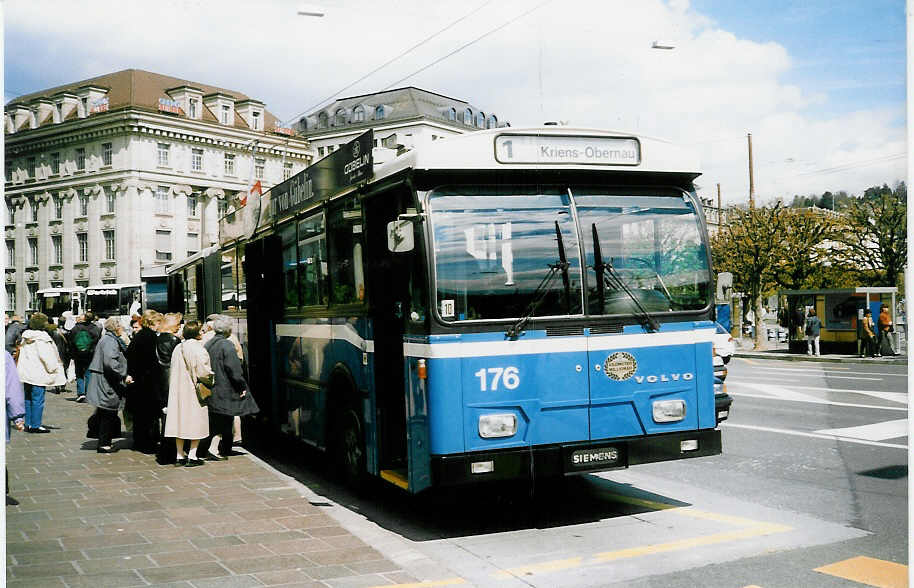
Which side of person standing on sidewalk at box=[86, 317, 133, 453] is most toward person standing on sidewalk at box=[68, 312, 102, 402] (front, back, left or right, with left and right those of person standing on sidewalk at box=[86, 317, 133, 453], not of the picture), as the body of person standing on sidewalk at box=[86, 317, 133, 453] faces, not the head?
left

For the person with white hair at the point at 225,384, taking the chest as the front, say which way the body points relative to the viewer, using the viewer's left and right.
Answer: facing away from the viewer and to the right of the viewer

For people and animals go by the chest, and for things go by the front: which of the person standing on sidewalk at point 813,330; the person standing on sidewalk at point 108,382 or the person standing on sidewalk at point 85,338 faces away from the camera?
the person standing on sidewalk at point 85,338

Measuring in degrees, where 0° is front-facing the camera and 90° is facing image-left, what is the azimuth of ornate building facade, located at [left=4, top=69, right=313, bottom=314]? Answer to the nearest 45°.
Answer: approximately 315°

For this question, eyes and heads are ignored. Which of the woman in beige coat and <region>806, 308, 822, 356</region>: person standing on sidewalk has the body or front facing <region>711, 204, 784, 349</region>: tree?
the woman in beige coat

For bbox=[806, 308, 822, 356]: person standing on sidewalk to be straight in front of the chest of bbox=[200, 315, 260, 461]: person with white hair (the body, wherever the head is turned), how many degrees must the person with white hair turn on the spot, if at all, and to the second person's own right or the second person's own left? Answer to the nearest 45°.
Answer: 0° — they already face them

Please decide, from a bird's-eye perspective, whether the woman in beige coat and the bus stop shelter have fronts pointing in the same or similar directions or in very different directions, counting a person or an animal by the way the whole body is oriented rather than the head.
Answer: very different directions

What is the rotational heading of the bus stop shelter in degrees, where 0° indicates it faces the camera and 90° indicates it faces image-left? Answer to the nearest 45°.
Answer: approximately 0°

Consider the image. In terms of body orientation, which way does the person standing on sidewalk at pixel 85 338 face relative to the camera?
away from the camera

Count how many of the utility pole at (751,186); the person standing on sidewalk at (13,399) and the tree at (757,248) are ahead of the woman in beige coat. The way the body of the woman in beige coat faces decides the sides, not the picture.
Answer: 2
